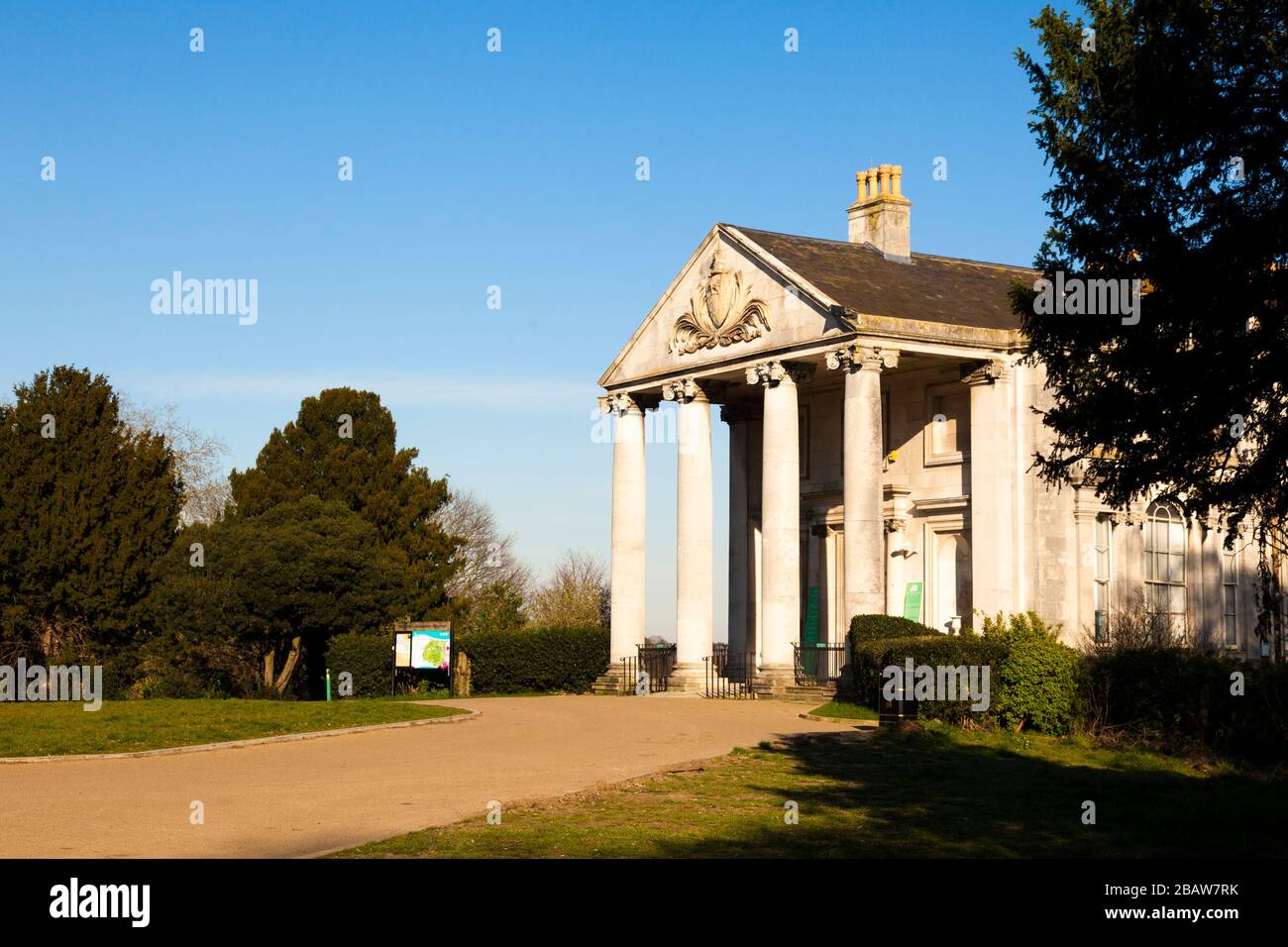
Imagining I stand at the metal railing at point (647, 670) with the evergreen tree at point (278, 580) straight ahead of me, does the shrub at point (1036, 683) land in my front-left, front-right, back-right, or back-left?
back-left

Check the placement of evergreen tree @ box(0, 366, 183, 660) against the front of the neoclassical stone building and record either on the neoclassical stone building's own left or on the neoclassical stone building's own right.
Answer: on the neoclassical stone building's own right

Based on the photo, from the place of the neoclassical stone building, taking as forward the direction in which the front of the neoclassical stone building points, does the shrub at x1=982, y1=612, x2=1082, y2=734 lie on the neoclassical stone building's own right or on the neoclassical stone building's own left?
on the neoclassical stone building's own left

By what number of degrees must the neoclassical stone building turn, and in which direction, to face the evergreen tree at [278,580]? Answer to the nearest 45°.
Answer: approximately 45° to its right

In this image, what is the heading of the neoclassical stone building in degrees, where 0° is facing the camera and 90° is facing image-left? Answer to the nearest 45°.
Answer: approximately 45°

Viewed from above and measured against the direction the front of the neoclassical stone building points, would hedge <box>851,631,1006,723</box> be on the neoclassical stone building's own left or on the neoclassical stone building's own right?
on the neoclassical stone building's own left

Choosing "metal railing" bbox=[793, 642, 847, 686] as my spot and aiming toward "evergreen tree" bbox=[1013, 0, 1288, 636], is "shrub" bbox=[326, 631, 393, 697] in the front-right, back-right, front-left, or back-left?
back-right

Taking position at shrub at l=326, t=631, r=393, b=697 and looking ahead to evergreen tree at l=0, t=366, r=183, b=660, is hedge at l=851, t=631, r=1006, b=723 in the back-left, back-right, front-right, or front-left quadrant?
back-left
